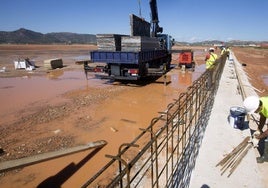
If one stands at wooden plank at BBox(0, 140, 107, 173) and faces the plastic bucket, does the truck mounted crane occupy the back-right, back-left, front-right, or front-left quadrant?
front-left

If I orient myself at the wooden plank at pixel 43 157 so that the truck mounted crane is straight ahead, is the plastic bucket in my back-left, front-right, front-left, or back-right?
front-right

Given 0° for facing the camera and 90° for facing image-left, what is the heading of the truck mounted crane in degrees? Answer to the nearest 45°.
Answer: approximately 225°

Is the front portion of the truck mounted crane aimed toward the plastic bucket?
no

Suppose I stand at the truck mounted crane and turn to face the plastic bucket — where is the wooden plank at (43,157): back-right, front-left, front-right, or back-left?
front-right

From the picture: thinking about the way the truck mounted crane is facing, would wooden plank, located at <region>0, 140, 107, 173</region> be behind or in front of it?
behind

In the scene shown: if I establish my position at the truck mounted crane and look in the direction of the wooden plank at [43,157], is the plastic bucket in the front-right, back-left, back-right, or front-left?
front-left
